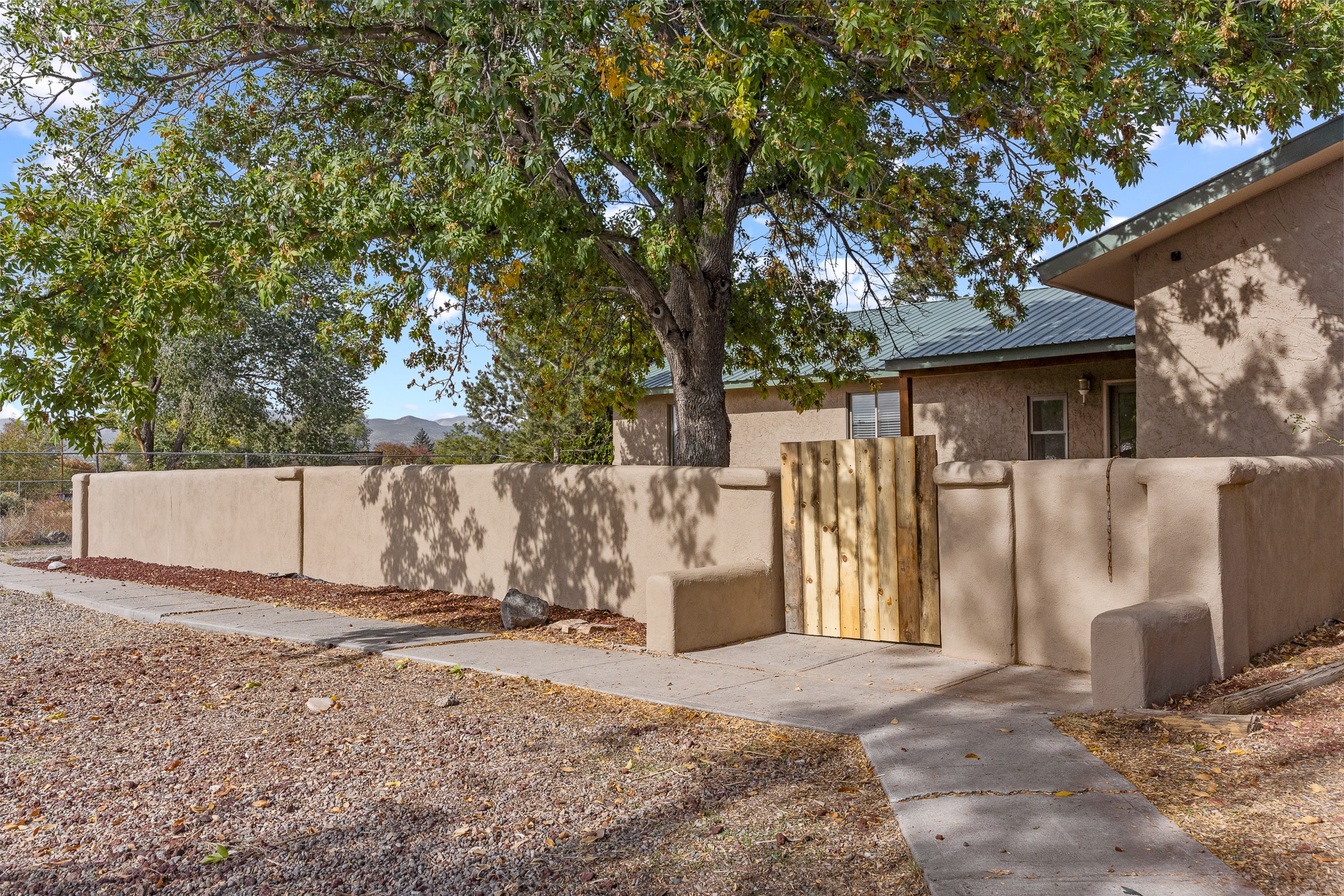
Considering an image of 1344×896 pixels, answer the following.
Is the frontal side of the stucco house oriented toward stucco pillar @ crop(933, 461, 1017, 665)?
yes

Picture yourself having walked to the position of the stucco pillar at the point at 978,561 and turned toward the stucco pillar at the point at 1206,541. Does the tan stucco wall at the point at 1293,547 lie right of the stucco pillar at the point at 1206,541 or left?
left

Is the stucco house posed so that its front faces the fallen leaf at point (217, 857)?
yes

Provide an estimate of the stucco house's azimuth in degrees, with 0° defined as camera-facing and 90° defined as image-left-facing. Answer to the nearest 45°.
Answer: approximately 45°

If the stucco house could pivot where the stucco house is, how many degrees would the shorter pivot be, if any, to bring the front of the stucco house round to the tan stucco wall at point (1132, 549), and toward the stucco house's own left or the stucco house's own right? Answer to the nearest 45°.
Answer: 0° — it already faces it

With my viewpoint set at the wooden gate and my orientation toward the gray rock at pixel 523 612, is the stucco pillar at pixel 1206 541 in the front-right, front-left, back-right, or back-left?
back-left
